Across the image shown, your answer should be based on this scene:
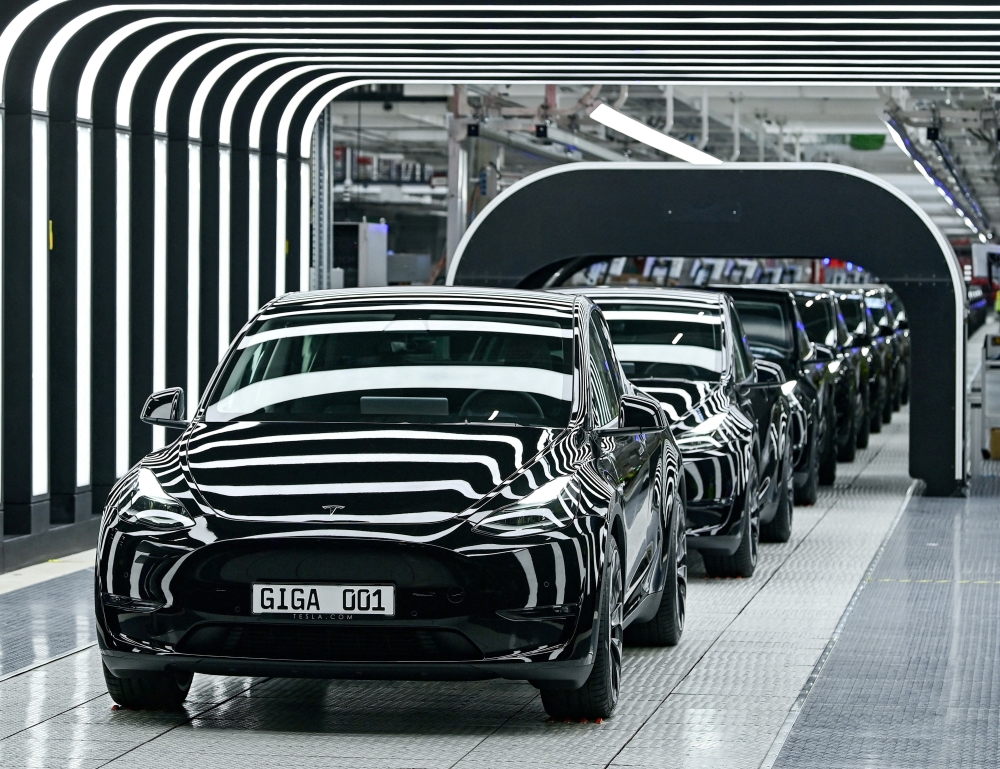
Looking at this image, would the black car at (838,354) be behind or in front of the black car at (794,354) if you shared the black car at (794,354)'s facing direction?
behind

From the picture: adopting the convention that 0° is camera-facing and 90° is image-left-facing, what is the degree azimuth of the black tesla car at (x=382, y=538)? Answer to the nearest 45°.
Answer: approximately 0°

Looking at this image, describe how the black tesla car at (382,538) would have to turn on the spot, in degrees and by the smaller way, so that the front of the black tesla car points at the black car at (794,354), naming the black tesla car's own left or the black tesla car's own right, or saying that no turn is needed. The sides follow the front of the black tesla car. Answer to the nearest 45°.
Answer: approximately 180°

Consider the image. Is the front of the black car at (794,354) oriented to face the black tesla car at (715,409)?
yes

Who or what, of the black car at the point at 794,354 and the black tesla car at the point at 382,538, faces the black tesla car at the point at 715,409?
the black car

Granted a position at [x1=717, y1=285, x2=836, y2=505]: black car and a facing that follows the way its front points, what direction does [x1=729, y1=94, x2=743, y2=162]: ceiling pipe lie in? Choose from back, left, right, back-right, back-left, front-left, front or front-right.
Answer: back

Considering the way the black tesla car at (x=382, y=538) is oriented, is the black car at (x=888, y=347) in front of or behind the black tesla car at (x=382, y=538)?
behind

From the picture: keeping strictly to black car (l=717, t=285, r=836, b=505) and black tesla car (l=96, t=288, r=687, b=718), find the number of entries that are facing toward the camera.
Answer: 2

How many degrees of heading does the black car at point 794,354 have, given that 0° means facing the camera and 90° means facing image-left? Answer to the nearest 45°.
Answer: approximately 0°

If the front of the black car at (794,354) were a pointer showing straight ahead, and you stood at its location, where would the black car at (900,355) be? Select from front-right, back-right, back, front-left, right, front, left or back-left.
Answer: back
